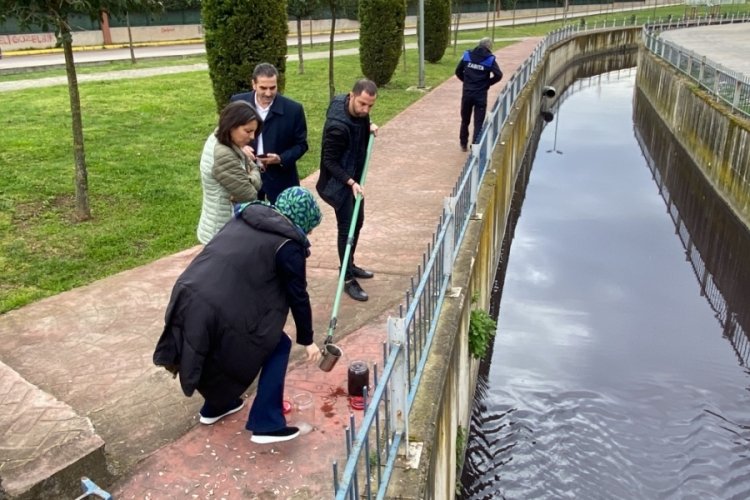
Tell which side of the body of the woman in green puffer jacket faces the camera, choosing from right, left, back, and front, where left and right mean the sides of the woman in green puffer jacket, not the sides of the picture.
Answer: right

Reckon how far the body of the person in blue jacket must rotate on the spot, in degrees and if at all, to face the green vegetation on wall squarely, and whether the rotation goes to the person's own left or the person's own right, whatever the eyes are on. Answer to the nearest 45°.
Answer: approximately 180°

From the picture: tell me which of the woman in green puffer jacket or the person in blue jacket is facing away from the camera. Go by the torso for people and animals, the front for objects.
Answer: the person in blue jacket

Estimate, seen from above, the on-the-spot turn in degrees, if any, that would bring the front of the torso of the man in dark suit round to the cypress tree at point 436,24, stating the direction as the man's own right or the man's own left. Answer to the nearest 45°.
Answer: approximately 180°

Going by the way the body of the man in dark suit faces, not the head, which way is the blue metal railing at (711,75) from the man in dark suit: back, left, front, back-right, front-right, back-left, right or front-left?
back-left

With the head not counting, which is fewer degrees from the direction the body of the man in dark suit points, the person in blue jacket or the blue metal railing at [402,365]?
the blue metal railing

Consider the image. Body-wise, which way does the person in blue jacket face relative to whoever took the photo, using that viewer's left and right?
facing away from the viewer

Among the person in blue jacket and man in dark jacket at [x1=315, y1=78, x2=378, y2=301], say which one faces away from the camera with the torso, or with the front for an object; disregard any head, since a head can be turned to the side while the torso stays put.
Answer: the person in blue jacket

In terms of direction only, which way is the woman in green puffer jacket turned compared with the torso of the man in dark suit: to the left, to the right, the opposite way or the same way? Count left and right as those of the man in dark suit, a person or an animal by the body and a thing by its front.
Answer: to the left

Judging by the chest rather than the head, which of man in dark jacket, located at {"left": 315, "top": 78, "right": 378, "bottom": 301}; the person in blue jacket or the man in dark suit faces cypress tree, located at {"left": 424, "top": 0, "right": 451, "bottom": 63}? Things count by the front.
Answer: the person in blue jacket
